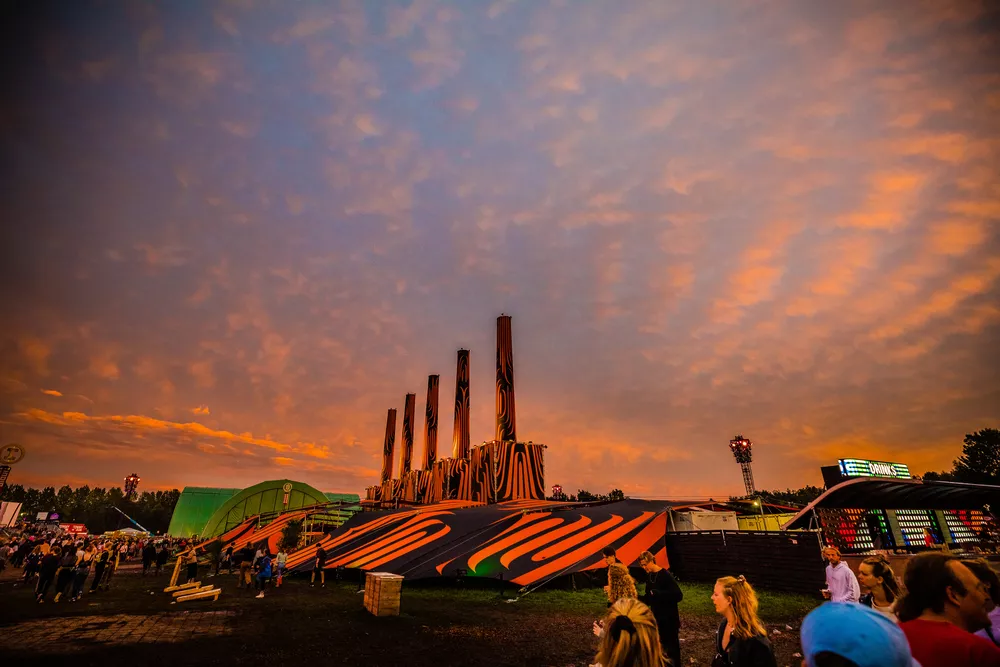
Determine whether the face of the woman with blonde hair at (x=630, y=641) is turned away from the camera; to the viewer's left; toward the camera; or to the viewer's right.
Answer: away from the camera

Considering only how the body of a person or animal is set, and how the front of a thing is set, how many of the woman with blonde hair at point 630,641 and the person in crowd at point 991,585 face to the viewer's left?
1

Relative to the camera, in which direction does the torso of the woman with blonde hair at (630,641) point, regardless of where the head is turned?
away from the camera

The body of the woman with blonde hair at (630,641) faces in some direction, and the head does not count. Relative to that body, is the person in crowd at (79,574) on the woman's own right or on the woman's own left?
on the woman's own left

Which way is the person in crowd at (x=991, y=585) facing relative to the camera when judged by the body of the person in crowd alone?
to the viewer's left

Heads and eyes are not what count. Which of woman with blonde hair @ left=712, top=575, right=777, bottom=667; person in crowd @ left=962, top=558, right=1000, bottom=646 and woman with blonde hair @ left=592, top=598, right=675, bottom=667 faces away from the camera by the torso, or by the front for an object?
woman with blonde hair @ left=592, top=598, right=675, bottom=667
